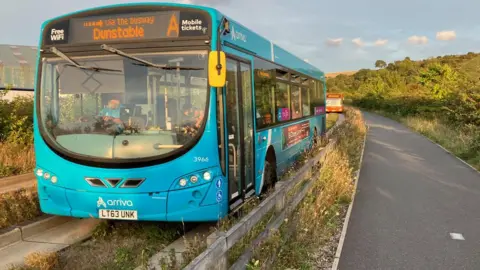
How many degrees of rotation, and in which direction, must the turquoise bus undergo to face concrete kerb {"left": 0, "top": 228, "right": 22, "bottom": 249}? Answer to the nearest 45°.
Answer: approximately 45° to its right

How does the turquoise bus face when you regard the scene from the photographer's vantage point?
facing the viewer and to the left of the viewer

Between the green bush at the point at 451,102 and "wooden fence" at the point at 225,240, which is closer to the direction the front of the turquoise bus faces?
the wooden fence

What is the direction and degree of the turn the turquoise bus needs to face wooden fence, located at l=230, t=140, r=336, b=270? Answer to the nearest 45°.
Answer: approximately 90° to its left

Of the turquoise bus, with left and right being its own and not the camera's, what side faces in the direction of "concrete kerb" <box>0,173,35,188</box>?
right

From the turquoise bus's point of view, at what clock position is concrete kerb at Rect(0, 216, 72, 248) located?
The concrete kerb is roughly at 12 o'clock from the turquoise bus.

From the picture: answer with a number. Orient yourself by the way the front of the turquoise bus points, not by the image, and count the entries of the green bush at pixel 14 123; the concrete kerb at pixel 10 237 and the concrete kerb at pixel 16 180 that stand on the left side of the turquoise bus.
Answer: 0

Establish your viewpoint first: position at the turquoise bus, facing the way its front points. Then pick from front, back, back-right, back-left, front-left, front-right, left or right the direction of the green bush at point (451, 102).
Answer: back

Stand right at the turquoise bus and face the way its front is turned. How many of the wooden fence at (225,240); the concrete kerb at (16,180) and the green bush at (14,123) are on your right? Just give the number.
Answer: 2

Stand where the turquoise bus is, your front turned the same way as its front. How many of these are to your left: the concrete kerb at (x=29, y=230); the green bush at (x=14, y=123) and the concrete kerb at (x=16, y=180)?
0

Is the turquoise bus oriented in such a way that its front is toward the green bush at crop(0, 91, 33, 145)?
no
